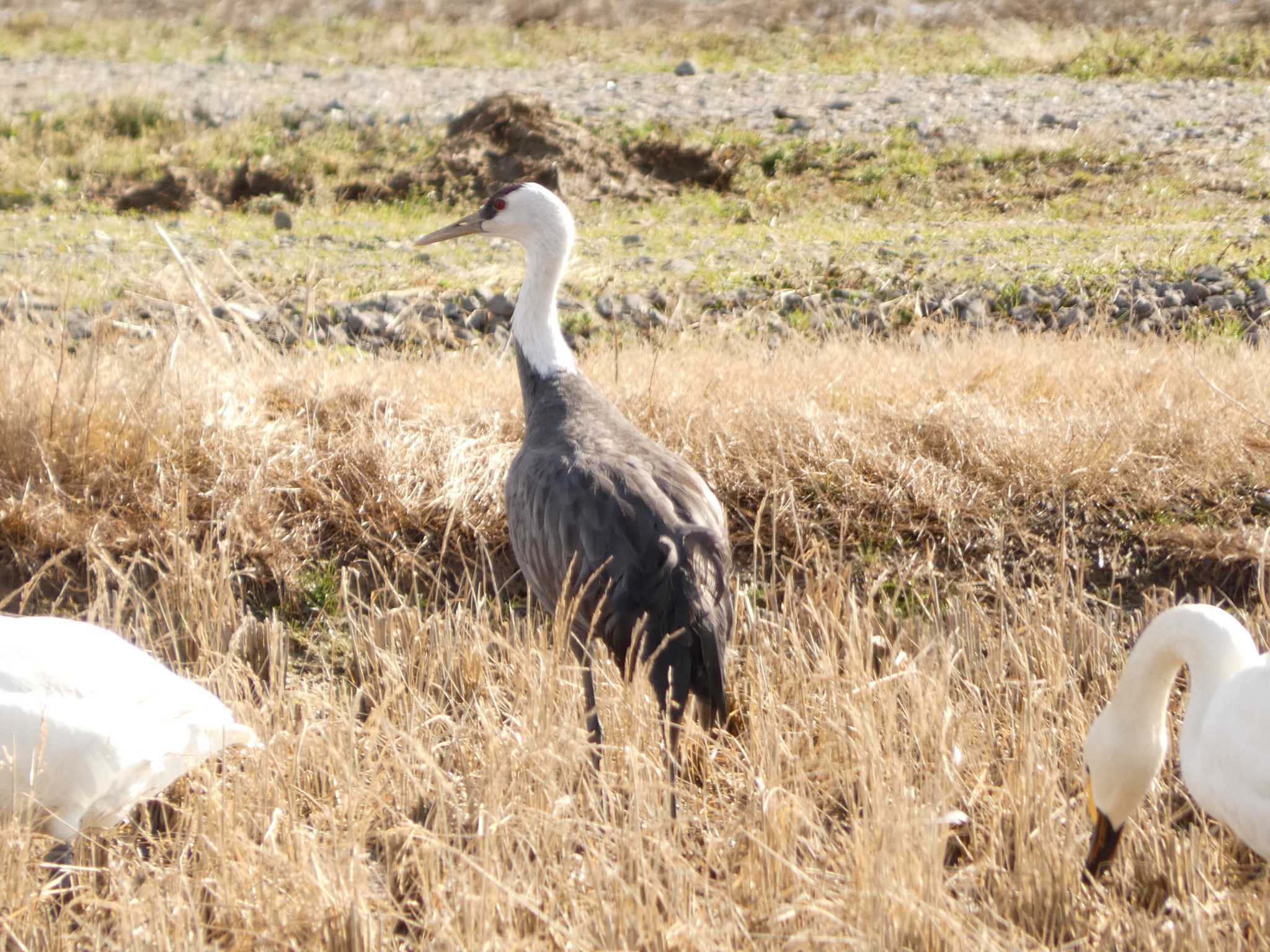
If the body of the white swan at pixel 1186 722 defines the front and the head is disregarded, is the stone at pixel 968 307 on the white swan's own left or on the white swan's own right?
on the white swan's own right

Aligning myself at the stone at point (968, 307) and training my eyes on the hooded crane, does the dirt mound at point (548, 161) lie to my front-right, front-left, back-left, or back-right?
back-right

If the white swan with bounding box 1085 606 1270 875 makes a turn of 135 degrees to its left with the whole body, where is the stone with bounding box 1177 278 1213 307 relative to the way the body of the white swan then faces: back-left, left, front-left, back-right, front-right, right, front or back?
back-left

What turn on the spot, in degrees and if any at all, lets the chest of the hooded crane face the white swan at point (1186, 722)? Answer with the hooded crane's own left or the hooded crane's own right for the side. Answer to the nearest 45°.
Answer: approximately 180°

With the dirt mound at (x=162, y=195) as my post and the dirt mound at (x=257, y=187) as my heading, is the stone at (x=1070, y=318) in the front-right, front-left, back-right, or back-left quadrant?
front-right

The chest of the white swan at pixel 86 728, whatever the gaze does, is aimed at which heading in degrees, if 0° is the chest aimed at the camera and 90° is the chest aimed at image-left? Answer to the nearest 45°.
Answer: approximately 90°

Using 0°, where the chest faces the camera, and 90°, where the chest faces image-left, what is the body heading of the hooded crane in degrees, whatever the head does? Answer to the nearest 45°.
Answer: approximately 135°

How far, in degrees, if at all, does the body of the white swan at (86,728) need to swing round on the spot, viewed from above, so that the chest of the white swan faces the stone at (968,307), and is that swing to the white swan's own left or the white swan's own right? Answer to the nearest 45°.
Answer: approximately 135° to the white swan's own right

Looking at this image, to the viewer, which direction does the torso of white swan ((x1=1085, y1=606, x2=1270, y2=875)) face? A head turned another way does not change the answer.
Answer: to the viewer's left

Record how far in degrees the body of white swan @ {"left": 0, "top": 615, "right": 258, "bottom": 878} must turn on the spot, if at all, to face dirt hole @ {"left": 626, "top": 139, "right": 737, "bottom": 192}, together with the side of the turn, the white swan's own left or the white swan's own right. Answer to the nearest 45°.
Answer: approximately 135° to the white swan's own right

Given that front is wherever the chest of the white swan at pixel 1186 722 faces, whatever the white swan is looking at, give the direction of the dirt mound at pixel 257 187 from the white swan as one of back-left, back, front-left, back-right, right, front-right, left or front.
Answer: front-right

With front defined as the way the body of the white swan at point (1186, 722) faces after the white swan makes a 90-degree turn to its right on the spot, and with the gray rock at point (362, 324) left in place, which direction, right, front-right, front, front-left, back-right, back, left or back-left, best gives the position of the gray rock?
front-left

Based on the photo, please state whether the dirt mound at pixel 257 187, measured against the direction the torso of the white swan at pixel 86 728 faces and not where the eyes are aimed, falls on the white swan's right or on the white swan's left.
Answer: on the white swan's right

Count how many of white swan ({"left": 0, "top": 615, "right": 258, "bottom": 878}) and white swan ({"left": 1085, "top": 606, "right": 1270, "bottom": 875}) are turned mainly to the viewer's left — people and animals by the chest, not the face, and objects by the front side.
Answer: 2

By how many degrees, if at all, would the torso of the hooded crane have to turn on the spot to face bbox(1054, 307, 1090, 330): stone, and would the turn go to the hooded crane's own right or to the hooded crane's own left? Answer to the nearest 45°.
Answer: approximately 90° to the hooded crane's own right

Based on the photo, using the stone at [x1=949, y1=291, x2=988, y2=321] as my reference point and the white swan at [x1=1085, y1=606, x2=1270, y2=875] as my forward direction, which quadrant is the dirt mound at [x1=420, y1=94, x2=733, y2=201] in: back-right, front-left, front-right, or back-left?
back-right
